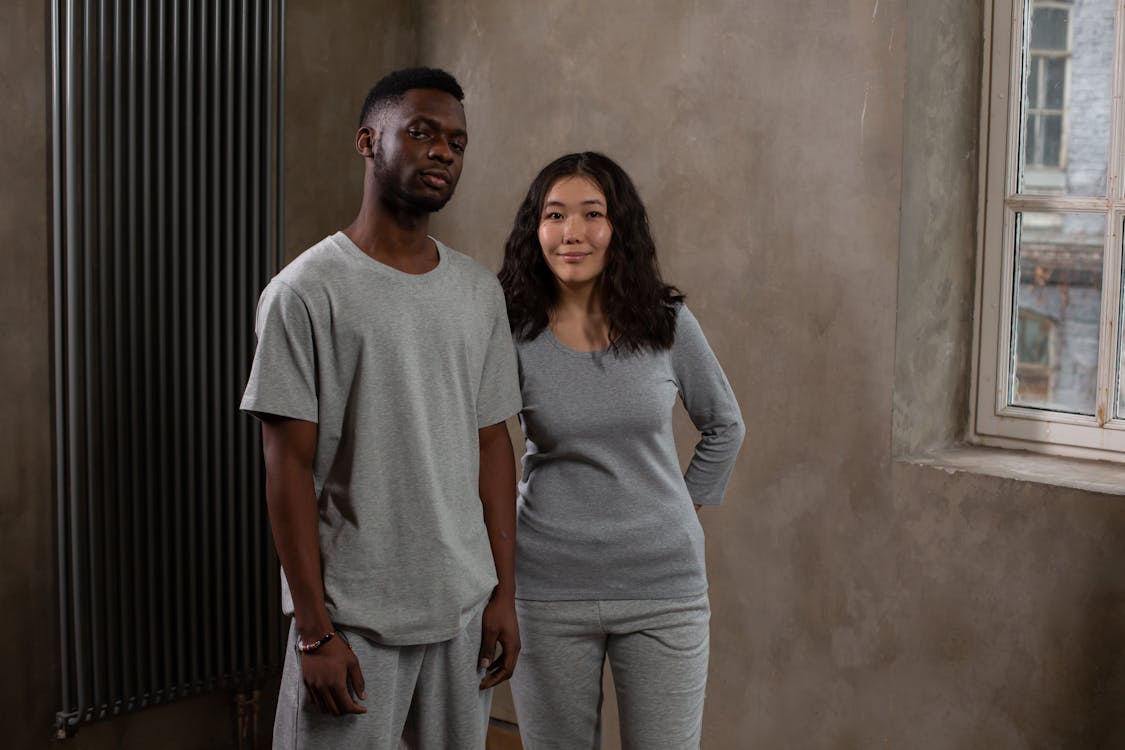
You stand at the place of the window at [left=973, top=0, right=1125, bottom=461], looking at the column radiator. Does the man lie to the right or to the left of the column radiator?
left

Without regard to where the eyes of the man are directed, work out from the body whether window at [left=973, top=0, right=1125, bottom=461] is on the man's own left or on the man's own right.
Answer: on the man's own left

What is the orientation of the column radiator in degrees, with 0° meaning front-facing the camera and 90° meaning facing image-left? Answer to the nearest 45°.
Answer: approximately 315°

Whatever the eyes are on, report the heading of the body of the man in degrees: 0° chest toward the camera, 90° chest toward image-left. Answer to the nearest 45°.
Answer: approximately 315°
